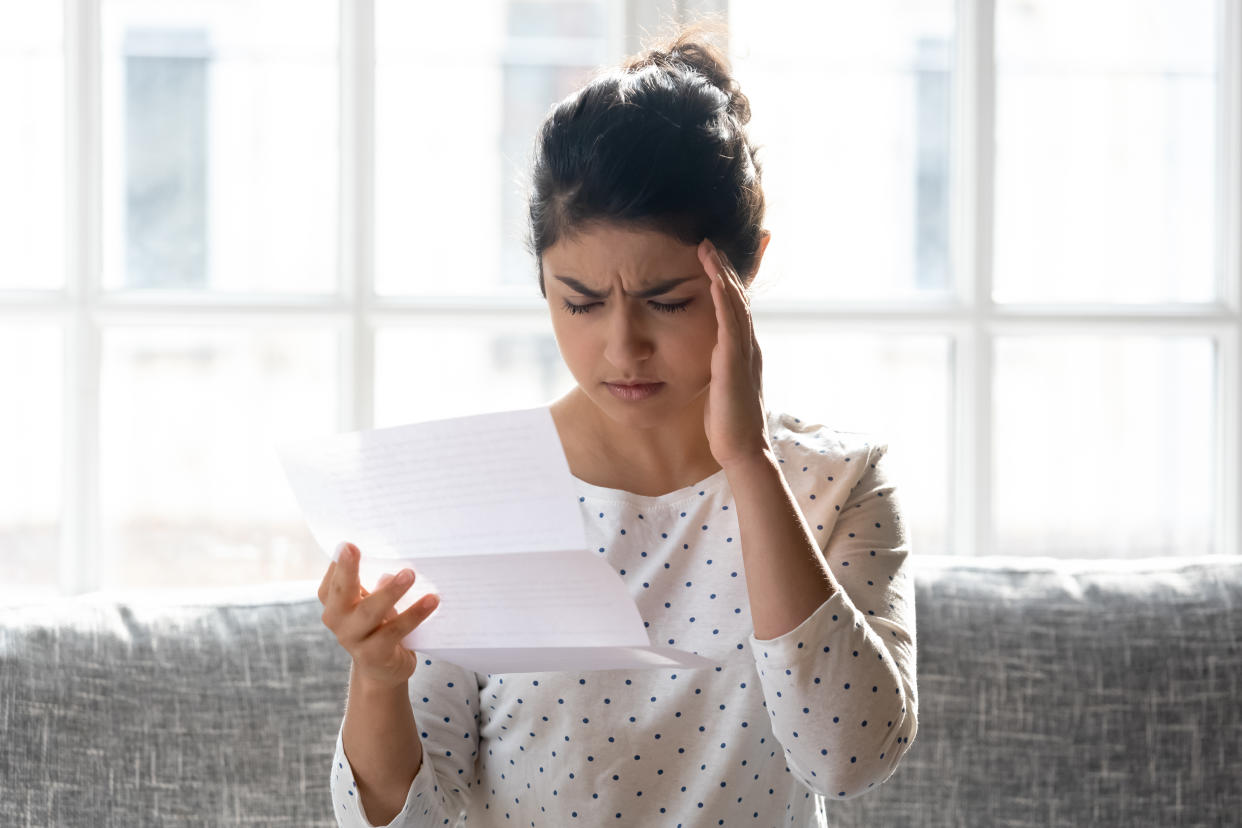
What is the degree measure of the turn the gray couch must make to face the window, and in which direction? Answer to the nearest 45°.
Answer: approximately 135° to its right

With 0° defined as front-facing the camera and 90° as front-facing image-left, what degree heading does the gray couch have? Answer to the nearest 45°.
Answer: approximately 0°
